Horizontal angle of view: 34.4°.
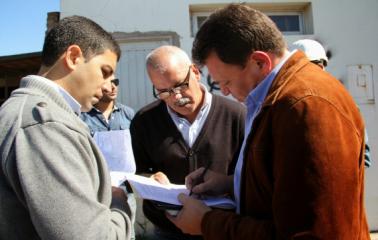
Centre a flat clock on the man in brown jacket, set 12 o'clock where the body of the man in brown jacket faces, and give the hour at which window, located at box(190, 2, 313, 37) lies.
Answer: The window is roughly at 3 o'clock from the man in brown jacket.

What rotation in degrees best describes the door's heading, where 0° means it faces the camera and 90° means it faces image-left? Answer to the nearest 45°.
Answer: approximately 0°

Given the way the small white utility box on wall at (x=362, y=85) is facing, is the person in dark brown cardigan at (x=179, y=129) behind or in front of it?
in front

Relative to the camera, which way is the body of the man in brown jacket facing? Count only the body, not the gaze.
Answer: to the viewer's left

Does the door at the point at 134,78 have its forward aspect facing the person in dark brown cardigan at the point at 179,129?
yes

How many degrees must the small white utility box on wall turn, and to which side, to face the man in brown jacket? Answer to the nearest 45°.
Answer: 0° — it already faces them

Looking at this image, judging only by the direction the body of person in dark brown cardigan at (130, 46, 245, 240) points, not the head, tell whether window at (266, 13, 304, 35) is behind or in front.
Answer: behind

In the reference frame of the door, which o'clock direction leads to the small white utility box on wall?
The small white utility box on wall is roughly at 9 o'clock from the door.

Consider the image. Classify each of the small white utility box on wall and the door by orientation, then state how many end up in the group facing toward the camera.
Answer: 2

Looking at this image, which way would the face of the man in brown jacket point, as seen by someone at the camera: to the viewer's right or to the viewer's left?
to the viewer's left

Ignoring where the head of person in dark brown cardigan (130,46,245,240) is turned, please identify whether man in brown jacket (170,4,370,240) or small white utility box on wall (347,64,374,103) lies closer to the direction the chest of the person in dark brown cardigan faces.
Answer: the man in brown jacket
